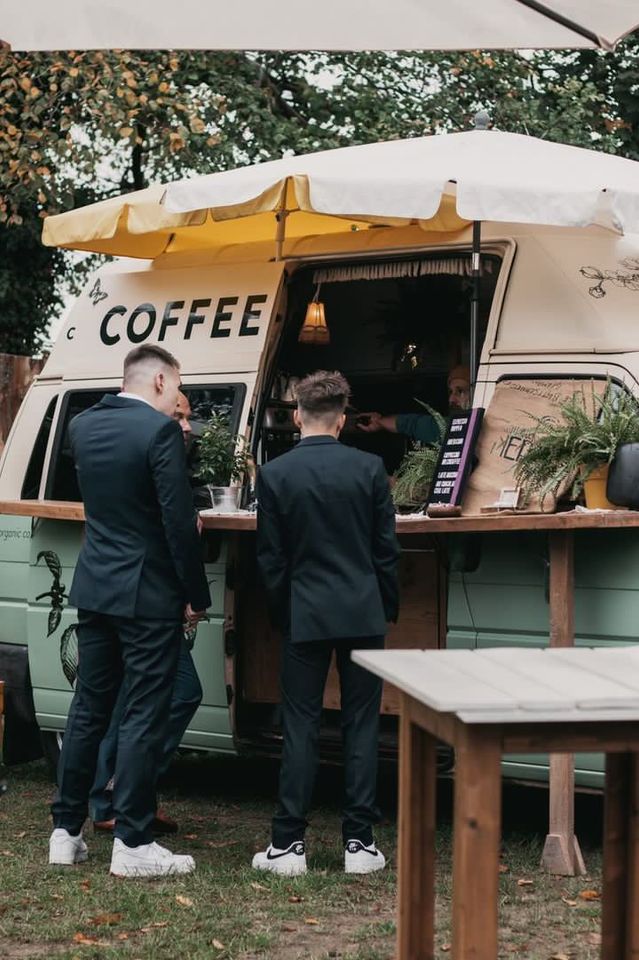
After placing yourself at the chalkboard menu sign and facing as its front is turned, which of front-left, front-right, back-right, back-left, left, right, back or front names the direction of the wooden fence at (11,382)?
right

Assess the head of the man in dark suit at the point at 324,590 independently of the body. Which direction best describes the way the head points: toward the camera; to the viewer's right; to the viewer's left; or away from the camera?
away from the camera

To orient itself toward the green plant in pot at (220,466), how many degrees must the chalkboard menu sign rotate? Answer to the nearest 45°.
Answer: approximately 45° to its right

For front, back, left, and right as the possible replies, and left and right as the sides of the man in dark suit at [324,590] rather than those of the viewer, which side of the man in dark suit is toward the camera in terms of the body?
back

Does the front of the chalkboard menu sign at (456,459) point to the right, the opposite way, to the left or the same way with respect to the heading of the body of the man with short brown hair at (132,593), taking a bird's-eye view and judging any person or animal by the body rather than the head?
the opposite way

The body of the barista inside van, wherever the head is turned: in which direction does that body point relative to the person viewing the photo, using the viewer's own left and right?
facing the viewer and to the left of the viewer

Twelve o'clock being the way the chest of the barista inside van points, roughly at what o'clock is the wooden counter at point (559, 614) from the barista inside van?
The wooden counter is roughly at 10 o'clock from the barista inside van.

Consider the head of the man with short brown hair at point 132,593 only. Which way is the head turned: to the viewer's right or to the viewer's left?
to the viewer's right

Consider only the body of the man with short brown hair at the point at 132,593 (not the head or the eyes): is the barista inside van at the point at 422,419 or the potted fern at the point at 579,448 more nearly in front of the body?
the barista inside van

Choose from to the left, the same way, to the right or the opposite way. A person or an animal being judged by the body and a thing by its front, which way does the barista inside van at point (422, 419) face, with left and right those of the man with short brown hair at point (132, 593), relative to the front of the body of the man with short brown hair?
the opposite way

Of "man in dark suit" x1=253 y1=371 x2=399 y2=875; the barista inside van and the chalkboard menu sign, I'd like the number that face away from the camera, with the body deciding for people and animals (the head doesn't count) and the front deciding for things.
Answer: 1

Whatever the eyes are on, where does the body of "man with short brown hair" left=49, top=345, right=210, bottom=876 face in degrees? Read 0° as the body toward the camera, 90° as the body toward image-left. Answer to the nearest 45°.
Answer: approximately 225°

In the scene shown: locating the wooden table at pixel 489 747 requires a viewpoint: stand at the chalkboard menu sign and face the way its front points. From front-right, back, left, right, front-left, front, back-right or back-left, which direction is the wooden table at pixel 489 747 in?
front-left

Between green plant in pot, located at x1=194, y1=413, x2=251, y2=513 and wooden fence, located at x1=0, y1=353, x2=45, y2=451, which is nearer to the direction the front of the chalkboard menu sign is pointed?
the green plant in pot

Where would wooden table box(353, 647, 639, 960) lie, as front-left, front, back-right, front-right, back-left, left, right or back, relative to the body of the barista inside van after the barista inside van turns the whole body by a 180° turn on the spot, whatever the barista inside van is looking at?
back-right

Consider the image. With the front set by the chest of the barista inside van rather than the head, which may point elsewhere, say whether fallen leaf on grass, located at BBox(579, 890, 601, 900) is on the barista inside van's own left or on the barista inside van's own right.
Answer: on the barista inside van's own left

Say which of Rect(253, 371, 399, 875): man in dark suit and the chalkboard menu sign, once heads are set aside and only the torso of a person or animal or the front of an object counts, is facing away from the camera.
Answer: the man in dark suit
